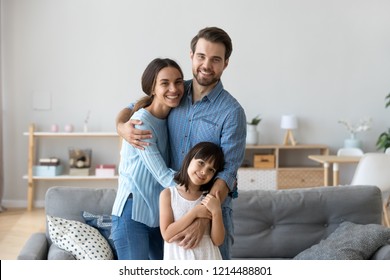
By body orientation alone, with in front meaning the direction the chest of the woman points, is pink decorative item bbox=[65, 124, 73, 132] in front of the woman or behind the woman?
behind

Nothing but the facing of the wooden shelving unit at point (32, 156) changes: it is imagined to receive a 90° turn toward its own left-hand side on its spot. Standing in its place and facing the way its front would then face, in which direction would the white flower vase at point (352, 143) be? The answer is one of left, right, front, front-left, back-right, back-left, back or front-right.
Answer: front

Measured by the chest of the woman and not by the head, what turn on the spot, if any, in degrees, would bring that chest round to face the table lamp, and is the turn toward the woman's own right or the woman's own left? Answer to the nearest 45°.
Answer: approximately 135° to the woman's own left

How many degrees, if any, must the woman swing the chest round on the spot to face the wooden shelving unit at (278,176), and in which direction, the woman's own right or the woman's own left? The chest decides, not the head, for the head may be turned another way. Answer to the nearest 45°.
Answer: approximately 135° to the woman's own left

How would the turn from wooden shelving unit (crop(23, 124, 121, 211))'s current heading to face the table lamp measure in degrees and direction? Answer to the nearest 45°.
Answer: approximately 90° to its left

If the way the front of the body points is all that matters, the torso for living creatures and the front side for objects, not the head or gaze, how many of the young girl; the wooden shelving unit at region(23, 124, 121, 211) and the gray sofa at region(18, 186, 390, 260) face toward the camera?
3

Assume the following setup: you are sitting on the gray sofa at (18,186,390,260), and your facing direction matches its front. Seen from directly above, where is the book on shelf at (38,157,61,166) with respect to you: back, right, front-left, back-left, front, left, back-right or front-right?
back-right

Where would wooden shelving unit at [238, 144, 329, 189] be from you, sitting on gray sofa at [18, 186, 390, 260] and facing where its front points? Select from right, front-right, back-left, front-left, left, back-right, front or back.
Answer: back

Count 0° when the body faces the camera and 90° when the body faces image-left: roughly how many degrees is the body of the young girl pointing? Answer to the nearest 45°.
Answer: approximately 0°

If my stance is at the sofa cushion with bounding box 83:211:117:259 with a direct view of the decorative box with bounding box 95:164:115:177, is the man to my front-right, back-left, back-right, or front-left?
back-right
